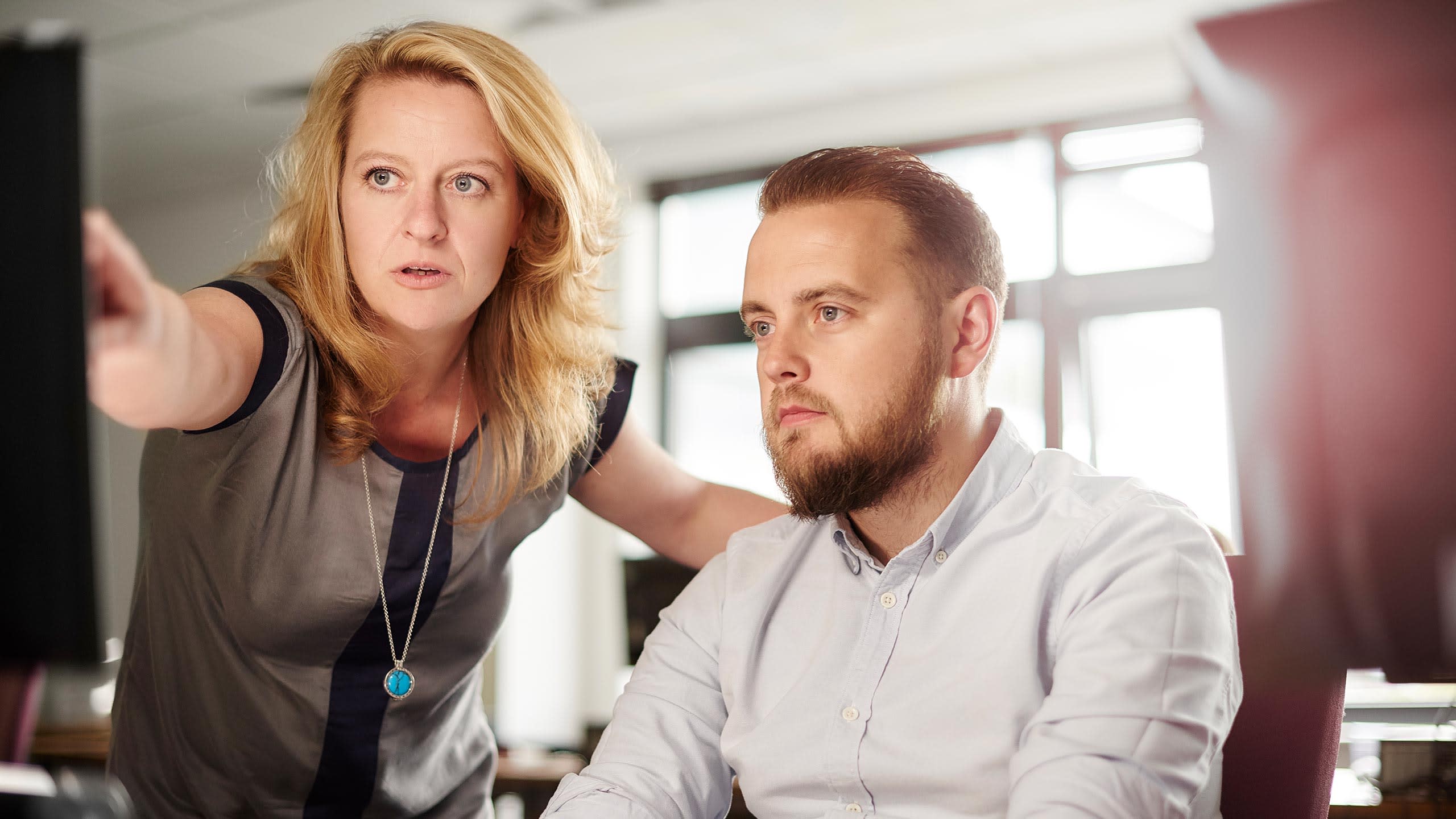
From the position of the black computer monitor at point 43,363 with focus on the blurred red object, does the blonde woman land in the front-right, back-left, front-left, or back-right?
front-left

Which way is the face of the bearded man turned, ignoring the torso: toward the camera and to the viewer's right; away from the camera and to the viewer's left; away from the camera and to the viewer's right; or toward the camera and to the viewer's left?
toward the camera and to the viewer's left

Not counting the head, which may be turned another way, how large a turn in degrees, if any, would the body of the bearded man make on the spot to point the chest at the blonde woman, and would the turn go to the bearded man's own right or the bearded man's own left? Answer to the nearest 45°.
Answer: approximately 45° to the bearded man's own right

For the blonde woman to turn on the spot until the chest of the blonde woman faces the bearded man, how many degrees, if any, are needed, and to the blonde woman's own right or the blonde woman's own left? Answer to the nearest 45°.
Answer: approximately 45° to the blonde woman's own left

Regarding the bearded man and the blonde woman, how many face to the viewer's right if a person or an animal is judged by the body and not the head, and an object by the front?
0

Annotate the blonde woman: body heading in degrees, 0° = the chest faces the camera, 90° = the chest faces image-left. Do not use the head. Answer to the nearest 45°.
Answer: approximately 0°

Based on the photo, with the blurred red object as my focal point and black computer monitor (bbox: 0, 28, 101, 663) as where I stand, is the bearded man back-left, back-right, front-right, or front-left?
front-left

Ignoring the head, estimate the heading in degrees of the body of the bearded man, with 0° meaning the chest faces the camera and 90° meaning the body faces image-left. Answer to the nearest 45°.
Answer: approximately 45°
